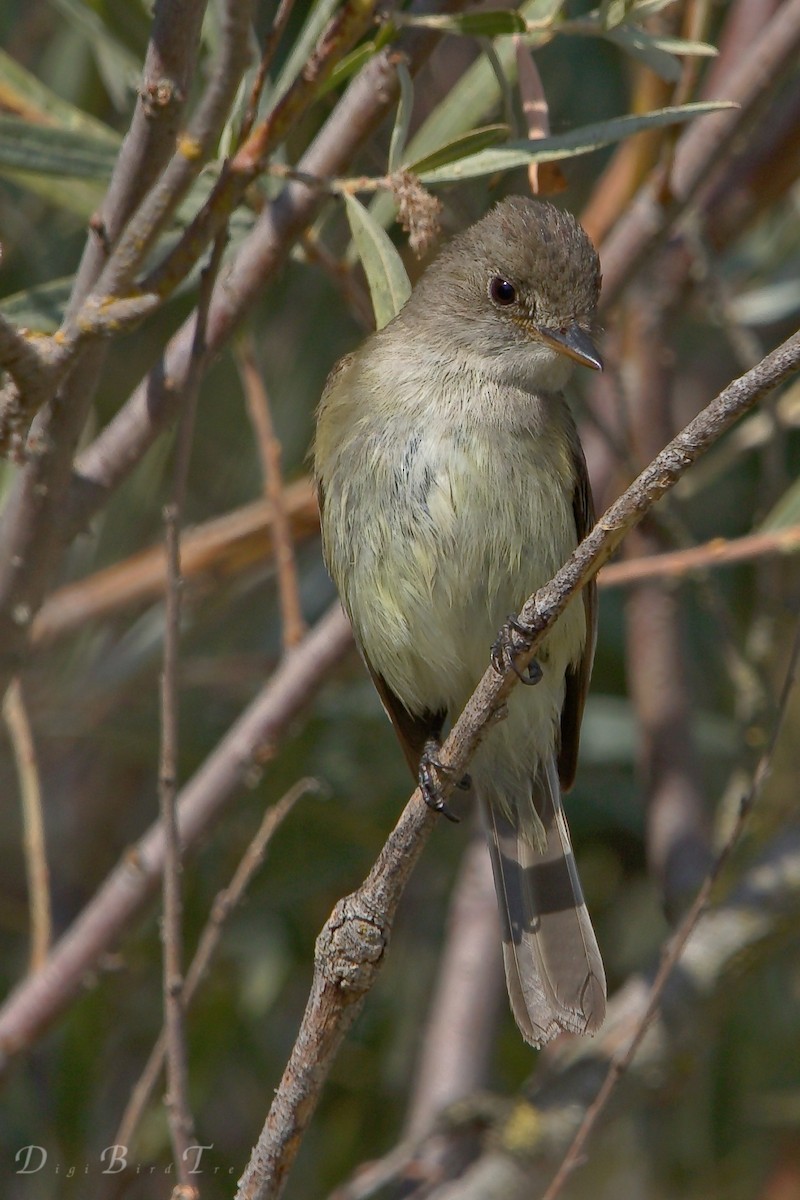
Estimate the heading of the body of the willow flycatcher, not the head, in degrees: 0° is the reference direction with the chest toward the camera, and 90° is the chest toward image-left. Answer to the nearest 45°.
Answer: approximately 0°
